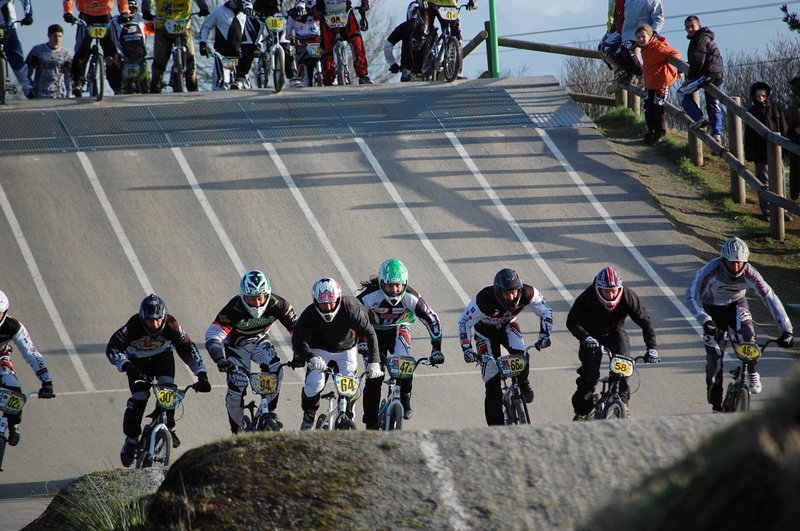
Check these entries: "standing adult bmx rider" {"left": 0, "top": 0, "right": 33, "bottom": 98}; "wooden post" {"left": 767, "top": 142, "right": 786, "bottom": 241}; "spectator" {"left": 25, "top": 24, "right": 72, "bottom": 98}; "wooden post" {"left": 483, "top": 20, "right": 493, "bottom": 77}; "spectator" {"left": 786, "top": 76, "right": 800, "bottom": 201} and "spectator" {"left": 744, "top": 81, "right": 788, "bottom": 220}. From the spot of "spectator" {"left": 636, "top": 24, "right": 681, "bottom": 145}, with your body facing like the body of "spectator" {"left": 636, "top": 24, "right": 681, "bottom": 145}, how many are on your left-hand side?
3

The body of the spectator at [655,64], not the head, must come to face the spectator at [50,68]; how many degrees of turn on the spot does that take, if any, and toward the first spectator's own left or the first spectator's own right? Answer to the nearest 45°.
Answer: approximately 45° to the first spectator's own right

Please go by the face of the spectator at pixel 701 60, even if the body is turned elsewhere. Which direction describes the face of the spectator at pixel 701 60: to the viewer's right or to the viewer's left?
to the viewer's left

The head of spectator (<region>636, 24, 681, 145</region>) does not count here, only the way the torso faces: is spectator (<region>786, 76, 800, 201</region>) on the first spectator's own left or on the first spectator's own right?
on the first spectator's own left

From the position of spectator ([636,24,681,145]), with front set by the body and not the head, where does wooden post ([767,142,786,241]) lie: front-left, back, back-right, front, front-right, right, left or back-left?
left

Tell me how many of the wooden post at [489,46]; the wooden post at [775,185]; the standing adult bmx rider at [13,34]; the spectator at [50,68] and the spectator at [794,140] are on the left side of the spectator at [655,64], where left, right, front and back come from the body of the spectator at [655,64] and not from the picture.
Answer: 2

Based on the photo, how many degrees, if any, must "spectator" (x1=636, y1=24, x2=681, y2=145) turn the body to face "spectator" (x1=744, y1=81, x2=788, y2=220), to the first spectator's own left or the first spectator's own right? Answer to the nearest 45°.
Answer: approximately 90° to the first spectator's own left

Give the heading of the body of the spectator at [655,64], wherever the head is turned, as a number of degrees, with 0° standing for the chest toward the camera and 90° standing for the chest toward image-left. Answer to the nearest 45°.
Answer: approximately 45°

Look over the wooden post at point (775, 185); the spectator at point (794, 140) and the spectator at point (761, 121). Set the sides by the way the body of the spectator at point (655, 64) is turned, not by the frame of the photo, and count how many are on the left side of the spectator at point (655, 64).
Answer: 3

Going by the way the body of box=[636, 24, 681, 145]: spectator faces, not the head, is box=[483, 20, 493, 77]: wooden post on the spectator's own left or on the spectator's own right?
on the spectator's own right

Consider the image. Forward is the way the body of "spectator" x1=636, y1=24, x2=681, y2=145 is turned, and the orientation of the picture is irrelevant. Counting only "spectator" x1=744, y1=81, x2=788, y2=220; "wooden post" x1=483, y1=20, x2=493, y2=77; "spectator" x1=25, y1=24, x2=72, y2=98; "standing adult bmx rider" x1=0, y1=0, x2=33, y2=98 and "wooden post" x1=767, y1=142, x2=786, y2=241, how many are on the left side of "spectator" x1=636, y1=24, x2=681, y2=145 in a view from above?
2

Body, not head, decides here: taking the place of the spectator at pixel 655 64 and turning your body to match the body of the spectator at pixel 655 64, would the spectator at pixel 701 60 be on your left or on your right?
on your left
